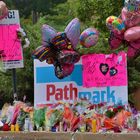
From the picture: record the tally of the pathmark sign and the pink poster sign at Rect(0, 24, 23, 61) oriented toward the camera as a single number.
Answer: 2

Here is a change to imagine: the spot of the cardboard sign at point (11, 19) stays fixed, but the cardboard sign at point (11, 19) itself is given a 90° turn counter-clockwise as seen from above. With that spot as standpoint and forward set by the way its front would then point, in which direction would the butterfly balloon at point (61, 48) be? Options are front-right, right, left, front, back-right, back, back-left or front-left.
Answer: front-right

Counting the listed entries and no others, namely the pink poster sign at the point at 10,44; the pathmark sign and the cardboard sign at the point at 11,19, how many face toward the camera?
3

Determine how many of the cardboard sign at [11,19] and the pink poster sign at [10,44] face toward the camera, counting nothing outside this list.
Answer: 2

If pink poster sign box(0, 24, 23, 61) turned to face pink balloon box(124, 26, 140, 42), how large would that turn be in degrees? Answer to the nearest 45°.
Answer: approximately 45° to its left

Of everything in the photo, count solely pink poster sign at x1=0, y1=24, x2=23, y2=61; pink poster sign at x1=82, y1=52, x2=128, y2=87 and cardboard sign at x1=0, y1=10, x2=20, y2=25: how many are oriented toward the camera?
3

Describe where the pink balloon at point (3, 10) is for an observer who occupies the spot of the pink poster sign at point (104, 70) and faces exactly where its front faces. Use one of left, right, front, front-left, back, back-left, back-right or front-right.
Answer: right
